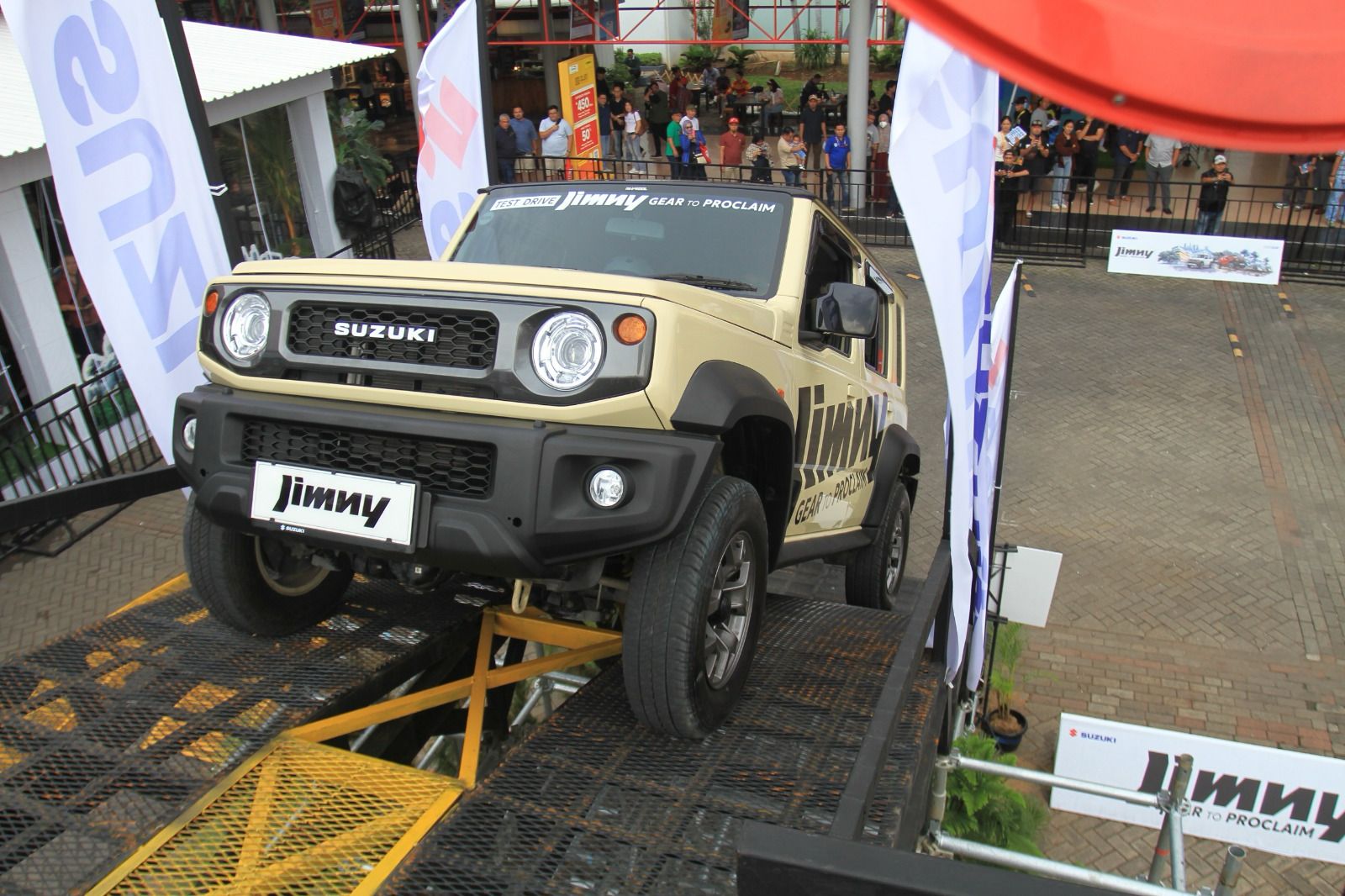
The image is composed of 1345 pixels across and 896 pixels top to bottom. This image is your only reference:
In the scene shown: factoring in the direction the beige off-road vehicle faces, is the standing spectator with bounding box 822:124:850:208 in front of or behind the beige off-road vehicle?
behind

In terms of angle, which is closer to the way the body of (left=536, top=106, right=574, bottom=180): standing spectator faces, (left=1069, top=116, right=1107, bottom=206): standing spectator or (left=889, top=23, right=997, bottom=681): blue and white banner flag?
the blue and white banner flag

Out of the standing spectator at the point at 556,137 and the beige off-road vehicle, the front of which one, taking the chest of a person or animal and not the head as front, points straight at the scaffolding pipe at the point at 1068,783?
the standing spectator

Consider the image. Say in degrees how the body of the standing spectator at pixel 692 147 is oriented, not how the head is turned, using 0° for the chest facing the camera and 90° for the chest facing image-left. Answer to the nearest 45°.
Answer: approximately 0°

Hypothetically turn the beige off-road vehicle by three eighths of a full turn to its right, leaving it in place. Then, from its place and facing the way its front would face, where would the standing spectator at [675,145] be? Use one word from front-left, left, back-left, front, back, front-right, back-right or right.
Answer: front

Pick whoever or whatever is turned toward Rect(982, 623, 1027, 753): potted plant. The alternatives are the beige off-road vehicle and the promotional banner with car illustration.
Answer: the promotional banner with car illustration

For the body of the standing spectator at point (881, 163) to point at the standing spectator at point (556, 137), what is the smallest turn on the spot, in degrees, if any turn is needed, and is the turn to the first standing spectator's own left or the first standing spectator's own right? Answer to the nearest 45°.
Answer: approximately 90° to the first standing spectator's own right

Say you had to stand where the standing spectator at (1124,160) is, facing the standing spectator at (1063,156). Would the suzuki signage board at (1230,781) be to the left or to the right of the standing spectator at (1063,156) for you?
left

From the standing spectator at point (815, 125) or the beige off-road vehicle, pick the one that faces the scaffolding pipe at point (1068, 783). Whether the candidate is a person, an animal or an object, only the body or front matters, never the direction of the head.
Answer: the standing spectator
